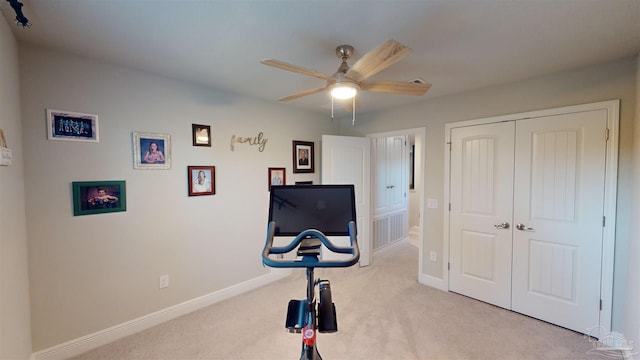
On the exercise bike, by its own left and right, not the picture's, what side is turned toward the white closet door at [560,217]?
right

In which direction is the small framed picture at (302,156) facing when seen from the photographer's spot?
facing the viewer and to the right of the viewer

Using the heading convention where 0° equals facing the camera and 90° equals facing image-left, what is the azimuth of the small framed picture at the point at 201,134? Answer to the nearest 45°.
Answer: approximately 315°

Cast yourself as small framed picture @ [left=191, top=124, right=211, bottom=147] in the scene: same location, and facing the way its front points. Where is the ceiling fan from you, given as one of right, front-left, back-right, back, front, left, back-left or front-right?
front

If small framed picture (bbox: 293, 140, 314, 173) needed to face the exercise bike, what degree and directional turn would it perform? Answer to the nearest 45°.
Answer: approximately 45° to its right

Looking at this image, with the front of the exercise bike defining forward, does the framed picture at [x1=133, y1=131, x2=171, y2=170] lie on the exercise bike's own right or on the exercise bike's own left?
on the exercise bike's own left

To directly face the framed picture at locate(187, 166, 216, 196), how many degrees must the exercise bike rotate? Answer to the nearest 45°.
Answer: approximately 45° to its left

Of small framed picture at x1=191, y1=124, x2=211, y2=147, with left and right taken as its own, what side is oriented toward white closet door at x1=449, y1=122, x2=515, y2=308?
front

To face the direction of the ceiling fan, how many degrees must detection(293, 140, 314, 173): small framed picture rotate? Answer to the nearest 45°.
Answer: approximately 45° to its right

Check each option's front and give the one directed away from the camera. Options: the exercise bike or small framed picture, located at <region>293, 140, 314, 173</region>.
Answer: the exercise bike

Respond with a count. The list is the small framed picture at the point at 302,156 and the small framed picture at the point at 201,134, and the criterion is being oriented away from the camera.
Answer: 0

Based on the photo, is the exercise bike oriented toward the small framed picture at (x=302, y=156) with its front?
yes

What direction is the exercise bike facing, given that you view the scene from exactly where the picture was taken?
facing away from the viewer

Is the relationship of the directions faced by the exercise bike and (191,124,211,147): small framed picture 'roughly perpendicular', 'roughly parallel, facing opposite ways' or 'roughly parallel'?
roughly perpendicular

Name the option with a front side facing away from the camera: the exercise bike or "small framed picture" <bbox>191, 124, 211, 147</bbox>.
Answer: the exercise bike

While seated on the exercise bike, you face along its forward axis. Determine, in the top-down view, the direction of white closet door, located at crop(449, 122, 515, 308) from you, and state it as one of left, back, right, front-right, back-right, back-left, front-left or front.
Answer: front-right

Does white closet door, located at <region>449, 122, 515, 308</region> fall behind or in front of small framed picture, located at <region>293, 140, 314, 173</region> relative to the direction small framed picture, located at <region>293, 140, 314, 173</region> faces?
in front

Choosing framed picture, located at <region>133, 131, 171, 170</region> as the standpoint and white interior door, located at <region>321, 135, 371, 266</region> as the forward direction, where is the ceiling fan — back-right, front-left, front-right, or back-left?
front-right

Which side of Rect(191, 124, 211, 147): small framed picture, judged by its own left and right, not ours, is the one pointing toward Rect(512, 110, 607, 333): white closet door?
front
